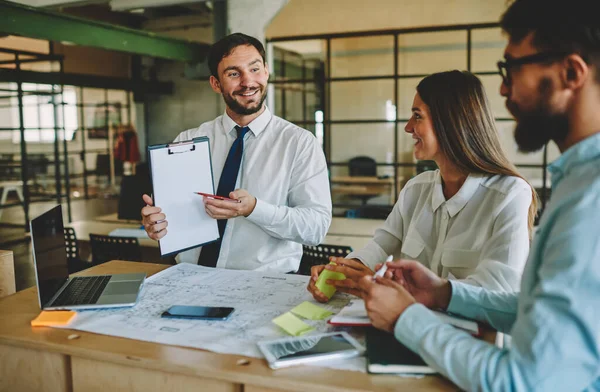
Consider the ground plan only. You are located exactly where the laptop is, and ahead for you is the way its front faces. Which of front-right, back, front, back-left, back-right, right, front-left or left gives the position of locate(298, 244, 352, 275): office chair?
front-left

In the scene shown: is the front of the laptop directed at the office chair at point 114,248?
no

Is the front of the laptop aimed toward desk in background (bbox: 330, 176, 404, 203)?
no

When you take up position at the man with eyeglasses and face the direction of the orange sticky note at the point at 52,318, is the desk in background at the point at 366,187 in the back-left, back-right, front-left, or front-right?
front-right

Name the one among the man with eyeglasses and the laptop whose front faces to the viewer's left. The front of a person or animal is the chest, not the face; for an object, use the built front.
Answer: the man with eyeglasses

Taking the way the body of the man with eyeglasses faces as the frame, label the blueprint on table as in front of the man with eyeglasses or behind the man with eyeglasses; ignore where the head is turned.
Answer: in front

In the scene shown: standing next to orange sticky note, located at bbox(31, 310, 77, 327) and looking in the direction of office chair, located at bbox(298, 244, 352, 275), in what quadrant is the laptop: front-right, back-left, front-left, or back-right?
front-left

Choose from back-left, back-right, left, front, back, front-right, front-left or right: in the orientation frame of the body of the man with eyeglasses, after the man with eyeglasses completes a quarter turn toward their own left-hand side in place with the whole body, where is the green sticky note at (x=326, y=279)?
back-right

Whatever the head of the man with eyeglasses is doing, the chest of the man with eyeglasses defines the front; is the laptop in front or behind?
in front

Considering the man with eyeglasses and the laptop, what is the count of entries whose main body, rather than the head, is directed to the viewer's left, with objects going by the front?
1

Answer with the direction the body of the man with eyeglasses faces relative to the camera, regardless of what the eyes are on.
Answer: to the viewer's left

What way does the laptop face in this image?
to the viewer's right
